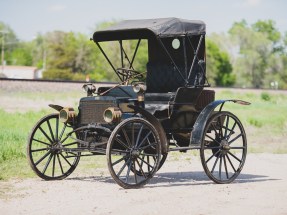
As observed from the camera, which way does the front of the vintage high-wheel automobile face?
facing the viewer and to the left of the viewer
